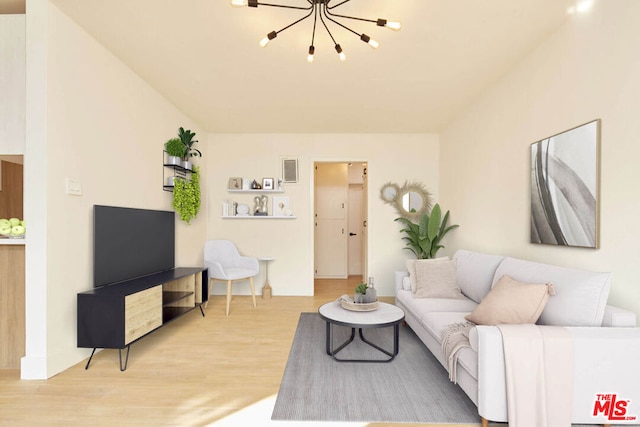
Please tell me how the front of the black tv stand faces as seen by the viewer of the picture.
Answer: facing the viewer and to the right of the viewer

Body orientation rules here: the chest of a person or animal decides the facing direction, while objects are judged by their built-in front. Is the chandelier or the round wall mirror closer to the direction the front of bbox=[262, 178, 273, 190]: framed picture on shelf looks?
the chandelier

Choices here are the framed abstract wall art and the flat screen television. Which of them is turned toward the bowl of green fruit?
the framed abstract wall art

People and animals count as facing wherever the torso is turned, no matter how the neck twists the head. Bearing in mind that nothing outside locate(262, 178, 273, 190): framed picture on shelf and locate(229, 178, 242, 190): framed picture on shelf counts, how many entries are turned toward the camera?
2

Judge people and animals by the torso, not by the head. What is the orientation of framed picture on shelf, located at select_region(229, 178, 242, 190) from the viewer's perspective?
toward the camera

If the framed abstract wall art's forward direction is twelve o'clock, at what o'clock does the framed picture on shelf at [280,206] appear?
The framed picture on shelf is roughly at 2 o'clock from the framed abstract wall art.

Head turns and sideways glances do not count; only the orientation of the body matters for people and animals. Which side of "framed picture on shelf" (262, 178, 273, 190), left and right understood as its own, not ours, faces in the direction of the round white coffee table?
front

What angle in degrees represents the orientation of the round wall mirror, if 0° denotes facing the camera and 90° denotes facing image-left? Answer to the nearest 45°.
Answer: approximately 0°

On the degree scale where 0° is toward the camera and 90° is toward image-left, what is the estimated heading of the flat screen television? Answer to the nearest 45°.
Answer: approximately 315°

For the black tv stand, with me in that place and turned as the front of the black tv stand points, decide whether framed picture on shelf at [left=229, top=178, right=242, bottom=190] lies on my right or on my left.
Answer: on my left

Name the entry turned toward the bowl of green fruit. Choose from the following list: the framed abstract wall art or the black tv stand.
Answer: the framed abstract wall art

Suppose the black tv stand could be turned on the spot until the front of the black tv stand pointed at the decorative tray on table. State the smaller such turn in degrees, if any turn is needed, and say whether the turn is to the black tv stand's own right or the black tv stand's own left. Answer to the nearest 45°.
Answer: approximately 45° to the black tv stand's own left

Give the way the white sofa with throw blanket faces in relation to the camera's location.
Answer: facing the viewer and to the left of the viewer

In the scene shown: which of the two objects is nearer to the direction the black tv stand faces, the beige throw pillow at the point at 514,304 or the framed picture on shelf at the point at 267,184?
the beige throw pillow

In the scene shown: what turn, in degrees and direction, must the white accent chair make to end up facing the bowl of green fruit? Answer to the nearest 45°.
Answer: approximately 90° to its right

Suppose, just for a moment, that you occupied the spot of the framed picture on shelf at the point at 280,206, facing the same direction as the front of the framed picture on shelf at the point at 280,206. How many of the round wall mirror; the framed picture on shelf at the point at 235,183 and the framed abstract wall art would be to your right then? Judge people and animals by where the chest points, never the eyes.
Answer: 1

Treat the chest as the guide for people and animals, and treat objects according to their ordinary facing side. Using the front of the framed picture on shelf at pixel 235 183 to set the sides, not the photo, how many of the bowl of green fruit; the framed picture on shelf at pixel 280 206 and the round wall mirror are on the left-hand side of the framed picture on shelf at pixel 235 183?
2

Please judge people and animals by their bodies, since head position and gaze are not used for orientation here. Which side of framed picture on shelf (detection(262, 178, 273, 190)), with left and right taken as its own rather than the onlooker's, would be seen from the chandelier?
front
